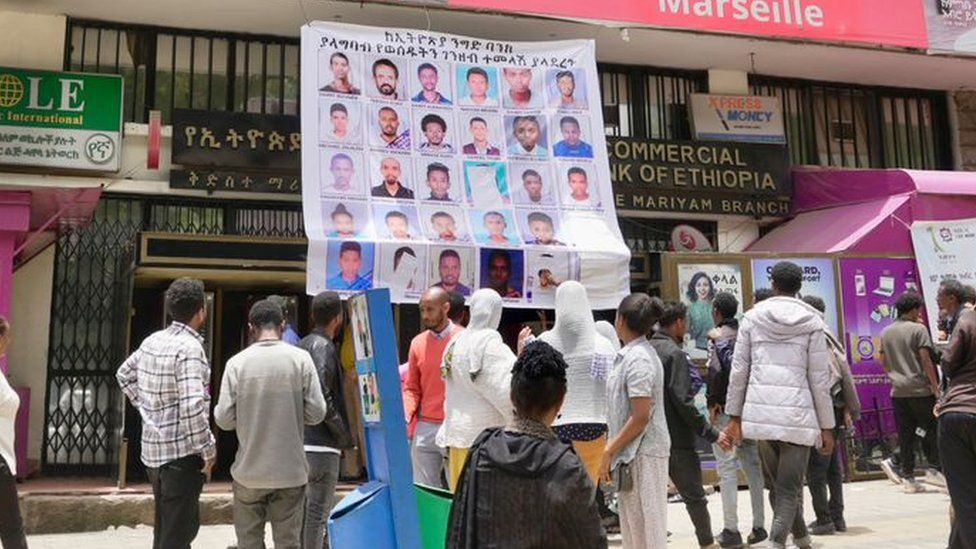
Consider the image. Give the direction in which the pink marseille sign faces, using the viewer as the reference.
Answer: facing the viewer

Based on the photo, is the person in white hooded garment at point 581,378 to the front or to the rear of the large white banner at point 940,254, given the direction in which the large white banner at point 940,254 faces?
to the front

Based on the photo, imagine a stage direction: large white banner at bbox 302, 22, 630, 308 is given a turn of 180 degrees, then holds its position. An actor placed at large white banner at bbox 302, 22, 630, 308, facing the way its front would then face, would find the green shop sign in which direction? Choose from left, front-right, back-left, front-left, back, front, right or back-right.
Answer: left

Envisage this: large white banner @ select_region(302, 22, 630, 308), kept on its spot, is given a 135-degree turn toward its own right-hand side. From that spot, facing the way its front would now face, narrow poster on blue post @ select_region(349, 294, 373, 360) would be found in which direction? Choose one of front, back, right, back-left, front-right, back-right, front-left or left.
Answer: back-left

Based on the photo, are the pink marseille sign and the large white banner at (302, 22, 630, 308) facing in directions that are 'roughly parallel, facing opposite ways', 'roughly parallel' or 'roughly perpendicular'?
roughly parallel

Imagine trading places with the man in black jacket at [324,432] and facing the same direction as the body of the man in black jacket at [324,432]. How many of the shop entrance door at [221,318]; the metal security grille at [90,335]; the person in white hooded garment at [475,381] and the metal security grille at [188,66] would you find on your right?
1

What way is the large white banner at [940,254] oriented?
toward the camera

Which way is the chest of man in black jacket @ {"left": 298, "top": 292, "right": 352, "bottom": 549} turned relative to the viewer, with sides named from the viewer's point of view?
facing away from the viewer and to the right of the viewer

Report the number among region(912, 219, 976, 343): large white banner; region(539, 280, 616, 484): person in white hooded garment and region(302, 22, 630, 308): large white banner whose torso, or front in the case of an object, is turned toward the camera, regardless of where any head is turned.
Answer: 2

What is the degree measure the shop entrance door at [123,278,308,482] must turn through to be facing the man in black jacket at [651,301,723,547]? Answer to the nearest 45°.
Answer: approximately 45° to its left

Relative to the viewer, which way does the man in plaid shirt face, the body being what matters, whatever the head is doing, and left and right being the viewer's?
facing away from the viewer and to the right of the viewer

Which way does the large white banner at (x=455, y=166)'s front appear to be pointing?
toward the camera

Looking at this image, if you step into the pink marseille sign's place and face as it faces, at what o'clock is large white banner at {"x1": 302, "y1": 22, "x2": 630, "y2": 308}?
The large white banner is roughly at 2 o'clock from the pink marseille sign.

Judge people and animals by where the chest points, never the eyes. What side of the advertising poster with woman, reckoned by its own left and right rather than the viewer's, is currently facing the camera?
front
